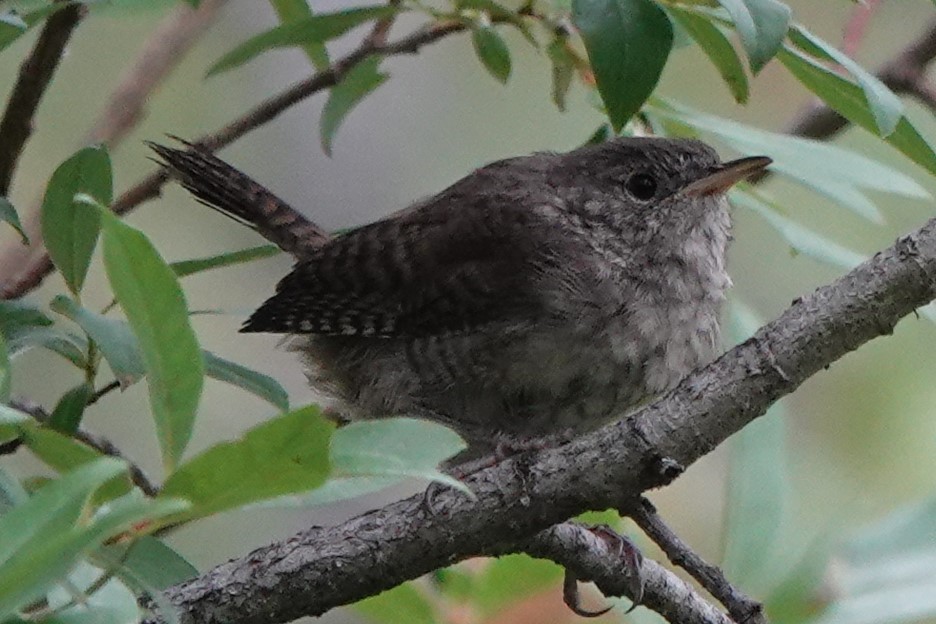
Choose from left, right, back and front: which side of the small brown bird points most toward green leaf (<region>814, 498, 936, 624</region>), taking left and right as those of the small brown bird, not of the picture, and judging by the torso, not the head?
front

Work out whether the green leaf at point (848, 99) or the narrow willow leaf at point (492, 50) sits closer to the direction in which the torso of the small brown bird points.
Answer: the green leaf

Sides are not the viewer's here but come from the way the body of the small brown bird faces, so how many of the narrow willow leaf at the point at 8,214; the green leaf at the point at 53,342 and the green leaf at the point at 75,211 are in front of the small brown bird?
0

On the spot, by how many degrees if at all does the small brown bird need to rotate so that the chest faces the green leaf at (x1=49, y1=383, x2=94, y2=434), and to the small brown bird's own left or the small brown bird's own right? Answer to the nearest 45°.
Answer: approximately 135° to the small brown bird's own right

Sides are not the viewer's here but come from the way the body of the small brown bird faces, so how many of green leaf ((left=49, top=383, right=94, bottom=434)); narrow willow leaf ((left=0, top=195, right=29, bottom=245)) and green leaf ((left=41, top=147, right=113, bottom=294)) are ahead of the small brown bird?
0

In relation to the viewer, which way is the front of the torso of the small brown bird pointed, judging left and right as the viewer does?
facing to the right of the viewer
